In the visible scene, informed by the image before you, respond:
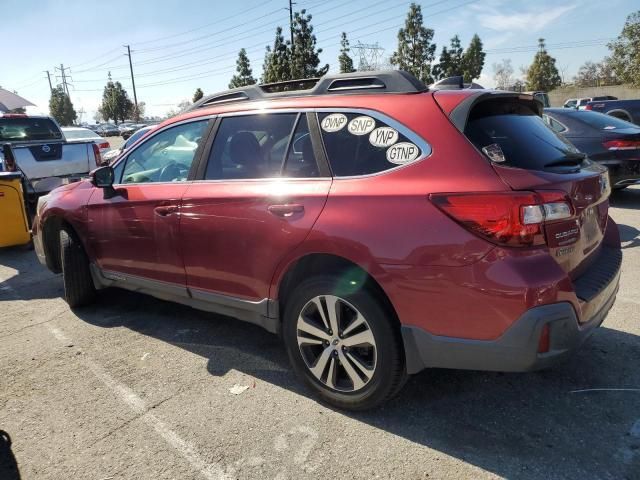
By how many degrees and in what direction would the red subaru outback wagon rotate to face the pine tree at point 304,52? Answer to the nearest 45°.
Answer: approximately 45° to its right

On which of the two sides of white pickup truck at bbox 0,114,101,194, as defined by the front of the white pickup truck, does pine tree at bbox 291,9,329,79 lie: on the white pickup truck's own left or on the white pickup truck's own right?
on the white pickup truck's own right

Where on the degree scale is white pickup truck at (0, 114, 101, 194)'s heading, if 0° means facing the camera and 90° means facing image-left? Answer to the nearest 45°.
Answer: approximately 135°

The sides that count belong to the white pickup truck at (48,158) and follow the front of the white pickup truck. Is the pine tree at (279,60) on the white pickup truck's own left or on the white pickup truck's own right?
on the white pickup truck's own right

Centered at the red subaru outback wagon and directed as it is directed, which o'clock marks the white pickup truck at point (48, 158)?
The white pickup truck is roughly at 12 o'clock from the red subaru outback wagon.

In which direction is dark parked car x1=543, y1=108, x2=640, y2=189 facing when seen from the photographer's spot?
facing away from the viewer and to the left of the viewer

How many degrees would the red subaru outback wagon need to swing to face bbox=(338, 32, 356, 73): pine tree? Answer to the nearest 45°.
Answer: approximately 45° to its right

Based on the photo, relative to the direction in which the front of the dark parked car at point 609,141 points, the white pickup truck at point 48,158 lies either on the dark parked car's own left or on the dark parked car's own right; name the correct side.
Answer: on the dark parked car's own left
